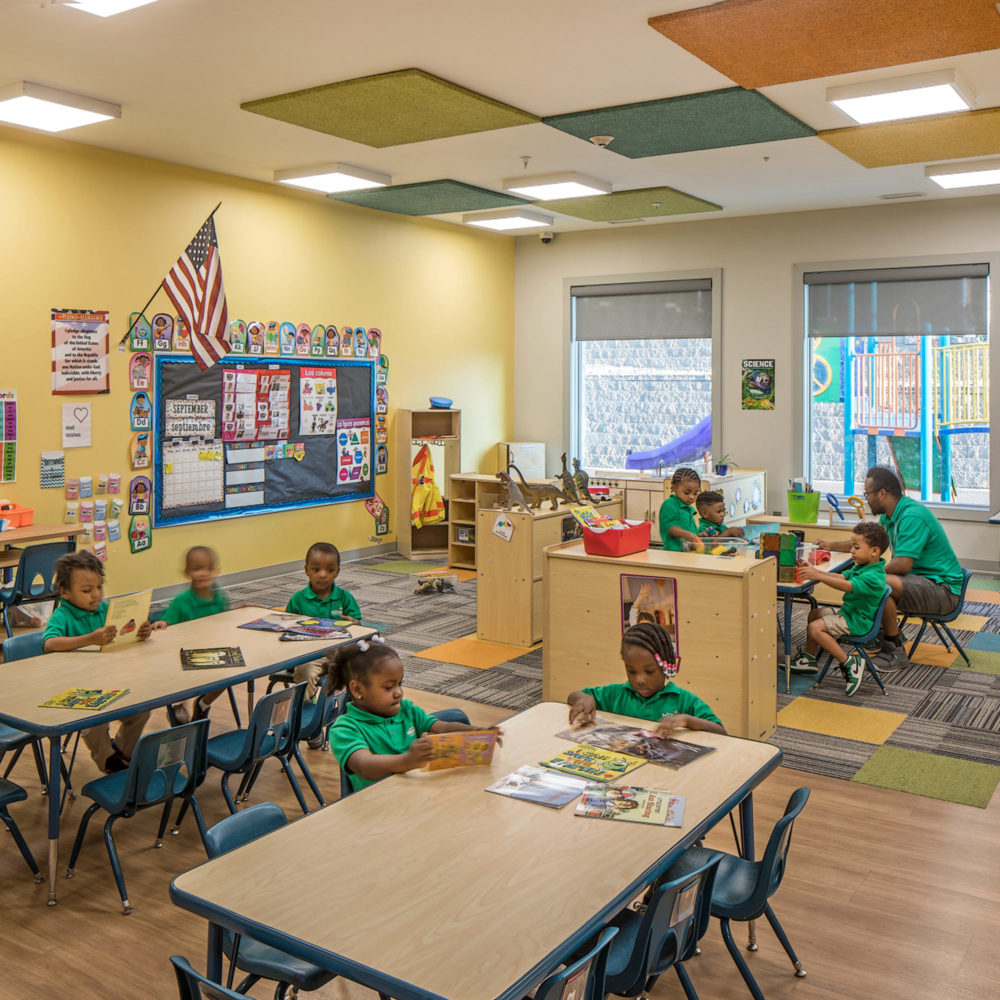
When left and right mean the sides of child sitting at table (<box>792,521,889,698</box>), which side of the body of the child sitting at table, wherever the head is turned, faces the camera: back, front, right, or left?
left

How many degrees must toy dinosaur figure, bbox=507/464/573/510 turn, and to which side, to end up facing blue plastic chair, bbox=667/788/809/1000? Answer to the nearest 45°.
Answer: approximately 90° to its left

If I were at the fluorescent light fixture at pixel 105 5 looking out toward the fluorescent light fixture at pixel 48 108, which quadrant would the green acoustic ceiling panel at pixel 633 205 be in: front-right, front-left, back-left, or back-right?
front-right

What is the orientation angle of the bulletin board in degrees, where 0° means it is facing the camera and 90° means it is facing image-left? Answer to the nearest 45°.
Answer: approximately 315°

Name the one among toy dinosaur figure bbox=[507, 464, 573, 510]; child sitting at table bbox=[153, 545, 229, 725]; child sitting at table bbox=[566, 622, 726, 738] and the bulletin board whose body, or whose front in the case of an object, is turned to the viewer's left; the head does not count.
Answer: the toy dinosaur figure

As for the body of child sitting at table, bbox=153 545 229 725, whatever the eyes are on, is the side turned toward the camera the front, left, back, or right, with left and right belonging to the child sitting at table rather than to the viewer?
front

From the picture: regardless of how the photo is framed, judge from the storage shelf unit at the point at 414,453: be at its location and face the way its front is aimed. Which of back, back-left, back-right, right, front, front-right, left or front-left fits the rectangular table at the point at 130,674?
front-right

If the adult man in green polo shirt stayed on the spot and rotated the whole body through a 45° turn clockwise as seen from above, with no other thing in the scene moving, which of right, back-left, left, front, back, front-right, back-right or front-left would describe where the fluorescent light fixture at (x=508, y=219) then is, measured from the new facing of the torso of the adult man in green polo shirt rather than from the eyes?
front

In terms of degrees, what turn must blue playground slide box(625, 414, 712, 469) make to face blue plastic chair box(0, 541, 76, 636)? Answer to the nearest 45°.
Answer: approximately 45° to its left

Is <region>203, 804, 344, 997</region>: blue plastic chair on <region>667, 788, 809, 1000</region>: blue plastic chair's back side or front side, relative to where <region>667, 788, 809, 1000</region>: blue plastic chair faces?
on the front side

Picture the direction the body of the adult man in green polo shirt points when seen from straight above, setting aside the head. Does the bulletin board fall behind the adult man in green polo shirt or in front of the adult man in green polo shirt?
in front

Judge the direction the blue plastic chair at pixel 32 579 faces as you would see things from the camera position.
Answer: facing away from the viewer and to the left of the viewer
